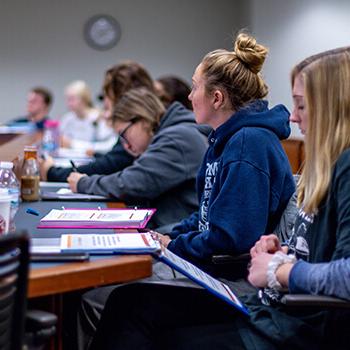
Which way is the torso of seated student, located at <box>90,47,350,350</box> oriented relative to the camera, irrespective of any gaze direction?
to the viewer's left

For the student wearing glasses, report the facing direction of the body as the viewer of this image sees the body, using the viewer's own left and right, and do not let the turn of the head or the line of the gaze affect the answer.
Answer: facing to the left of the viewer

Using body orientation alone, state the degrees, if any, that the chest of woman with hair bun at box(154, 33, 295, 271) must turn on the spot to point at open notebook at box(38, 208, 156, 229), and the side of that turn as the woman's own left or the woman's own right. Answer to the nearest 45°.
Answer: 0° — they already face it

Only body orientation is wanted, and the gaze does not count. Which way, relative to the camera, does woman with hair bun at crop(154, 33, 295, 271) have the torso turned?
to the viewer's left

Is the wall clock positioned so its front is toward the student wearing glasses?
yes

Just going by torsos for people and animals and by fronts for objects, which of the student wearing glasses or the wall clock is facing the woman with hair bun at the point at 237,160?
the wall clock

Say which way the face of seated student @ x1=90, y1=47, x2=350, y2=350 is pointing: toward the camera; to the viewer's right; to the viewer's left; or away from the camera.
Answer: to the viewer's left

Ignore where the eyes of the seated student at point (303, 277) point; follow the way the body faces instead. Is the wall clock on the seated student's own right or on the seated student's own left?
on the seated student's own right

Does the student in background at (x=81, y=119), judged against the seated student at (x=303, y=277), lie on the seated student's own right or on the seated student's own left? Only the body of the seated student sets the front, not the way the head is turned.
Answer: on the seated student's own right

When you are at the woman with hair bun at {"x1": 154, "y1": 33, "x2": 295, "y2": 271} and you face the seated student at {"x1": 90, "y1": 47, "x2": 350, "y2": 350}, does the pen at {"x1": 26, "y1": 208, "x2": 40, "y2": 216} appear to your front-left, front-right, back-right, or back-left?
back-right
